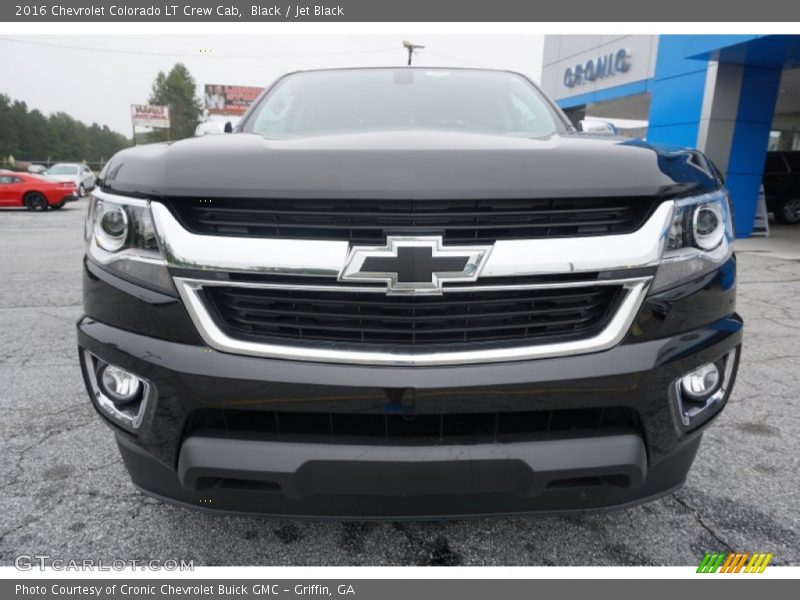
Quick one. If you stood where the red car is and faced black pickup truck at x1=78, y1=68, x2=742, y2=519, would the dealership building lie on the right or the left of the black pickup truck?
left

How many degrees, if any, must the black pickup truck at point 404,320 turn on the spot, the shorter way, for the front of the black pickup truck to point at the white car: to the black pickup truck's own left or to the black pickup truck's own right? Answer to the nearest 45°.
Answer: approximately 135° to the black pickup truck's own right

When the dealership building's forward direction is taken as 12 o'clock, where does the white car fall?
The white car is roughly at 2 o'clock from the dealership building.

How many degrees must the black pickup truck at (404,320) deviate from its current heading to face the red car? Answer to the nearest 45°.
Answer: approximately 135° to its right

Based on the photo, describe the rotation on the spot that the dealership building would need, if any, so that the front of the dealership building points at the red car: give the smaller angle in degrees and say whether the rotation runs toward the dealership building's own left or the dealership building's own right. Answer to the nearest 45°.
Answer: approximately 45° to the dealership building's own right

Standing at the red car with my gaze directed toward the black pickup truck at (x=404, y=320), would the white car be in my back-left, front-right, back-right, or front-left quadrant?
back-left

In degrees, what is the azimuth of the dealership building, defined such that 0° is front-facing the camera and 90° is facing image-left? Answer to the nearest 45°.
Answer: approximately 45°

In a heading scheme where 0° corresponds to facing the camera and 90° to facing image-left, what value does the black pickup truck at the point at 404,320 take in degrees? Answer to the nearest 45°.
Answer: approximately 0°
